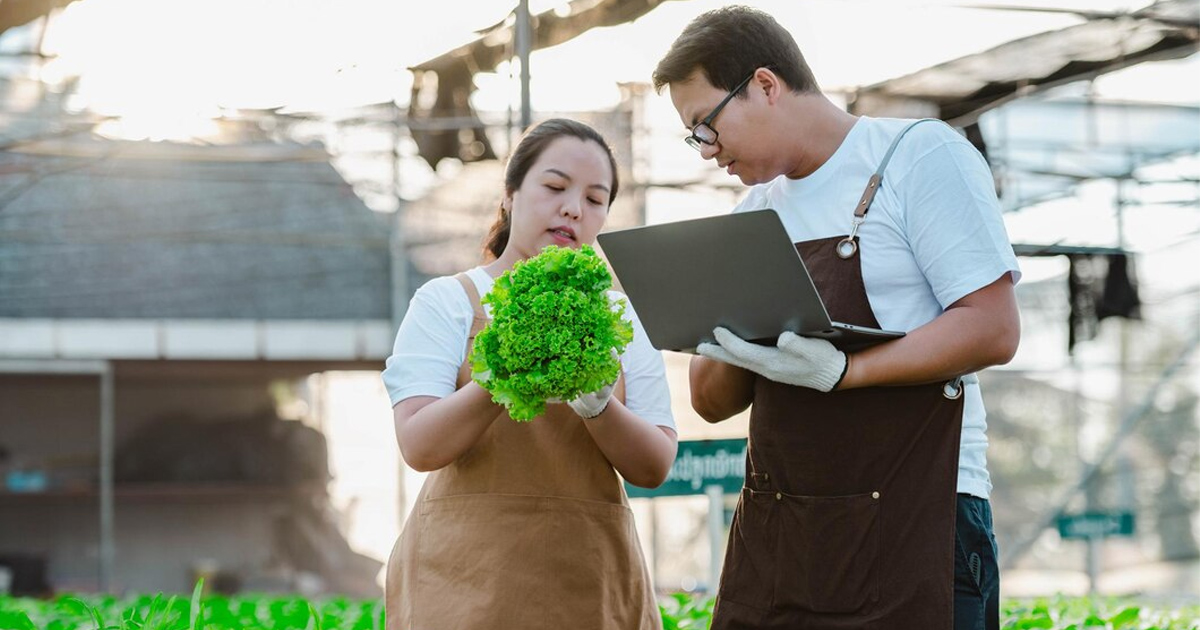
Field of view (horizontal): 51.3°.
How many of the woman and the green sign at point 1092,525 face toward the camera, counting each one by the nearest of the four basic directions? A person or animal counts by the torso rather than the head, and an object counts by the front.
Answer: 2

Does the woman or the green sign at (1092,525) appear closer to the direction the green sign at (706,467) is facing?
the woman

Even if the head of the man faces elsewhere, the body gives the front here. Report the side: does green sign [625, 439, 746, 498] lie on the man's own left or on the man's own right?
on the man's own right

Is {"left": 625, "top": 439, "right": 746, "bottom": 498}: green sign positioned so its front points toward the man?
yes

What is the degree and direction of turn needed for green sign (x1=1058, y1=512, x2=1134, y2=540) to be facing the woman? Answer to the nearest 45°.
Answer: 0° — it already faces them

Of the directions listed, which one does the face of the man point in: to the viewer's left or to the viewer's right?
to the viewer's left

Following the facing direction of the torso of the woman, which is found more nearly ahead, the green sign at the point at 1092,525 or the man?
the man
